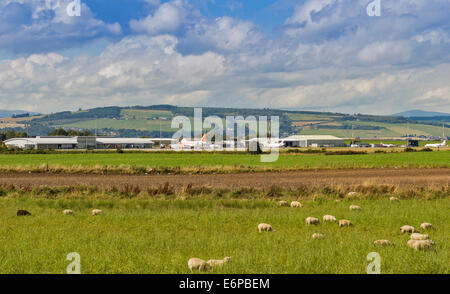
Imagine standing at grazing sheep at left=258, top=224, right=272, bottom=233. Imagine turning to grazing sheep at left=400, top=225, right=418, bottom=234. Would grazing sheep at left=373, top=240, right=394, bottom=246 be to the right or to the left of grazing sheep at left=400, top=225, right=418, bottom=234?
right

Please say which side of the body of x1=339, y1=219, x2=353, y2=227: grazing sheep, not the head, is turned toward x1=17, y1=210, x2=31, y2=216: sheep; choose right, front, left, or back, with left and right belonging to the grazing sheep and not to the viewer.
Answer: back

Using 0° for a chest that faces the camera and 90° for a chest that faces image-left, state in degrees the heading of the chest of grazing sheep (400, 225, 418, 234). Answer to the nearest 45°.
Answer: approximately 270°

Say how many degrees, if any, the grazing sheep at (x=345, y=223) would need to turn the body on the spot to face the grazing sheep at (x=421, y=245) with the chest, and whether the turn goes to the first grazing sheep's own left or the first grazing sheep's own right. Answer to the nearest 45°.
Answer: approximately 45° to the first grazing sheep's own right

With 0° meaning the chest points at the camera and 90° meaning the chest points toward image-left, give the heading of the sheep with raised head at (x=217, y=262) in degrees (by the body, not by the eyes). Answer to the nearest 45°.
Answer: approximately 270°

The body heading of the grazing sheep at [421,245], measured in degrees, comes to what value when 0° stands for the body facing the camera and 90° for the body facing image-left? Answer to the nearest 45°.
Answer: approximately 270°

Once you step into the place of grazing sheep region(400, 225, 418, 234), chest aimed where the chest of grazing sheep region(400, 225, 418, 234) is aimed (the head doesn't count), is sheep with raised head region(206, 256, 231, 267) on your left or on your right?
on your right
